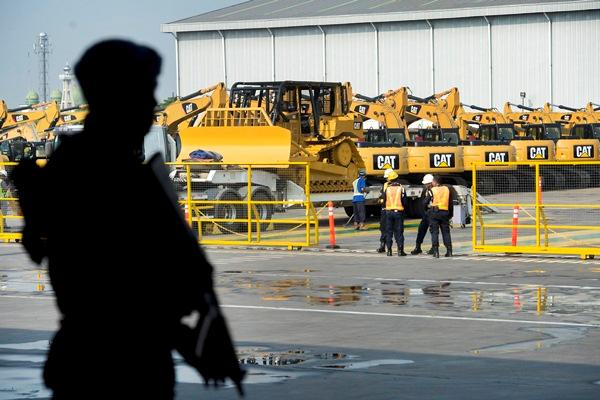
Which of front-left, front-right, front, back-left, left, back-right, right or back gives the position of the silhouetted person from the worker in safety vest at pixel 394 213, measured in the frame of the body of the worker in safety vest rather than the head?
back

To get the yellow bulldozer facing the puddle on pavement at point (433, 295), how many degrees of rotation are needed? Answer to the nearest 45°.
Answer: approximately 45° to its left

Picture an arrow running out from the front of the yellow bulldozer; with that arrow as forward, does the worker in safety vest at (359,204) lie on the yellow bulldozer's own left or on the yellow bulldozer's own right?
on the yellow bulldozer's own left

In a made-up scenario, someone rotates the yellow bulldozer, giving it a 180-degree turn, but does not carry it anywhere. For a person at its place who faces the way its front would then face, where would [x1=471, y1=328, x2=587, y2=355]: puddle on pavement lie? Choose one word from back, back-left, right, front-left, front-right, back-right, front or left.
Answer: back-right

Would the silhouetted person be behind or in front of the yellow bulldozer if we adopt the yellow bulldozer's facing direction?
in front

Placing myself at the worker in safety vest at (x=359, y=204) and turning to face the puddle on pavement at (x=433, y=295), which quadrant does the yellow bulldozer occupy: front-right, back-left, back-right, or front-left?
back-right

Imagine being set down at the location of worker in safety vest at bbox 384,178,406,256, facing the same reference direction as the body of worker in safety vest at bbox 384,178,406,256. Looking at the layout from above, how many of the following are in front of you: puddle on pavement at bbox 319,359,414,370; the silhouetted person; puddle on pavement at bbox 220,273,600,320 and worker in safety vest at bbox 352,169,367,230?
1

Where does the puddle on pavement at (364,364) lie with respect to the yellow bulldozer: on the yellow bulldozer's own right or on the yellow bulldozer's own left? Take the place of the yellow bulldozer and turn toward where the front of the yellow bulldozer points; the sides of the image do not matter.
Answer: on the yellow bulldozer's own left

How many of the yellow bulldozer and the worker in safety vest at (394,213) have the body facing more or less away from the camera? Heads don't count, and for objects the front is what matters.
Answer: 1

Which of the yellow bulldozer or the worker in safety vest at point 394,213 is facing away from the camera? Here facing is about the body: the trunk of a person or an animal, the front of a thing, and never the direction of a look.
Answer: the worker in safety vest

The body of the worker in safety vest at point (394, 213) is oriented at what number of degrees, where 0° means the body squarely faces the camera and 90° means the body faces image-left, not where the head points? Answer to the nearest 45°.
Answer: approximately 180°

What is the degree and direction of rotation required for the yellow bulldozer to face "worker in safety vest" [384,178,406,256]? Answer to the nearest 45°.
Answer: approximately 45° to its left
